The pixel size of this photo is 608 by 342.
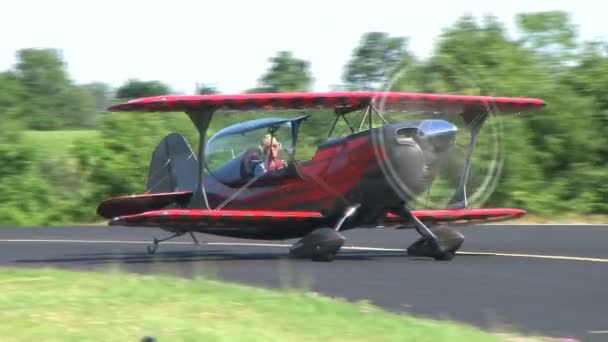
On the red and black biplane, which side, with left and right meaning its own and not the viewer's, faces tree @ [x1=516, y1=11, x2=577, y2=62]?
left

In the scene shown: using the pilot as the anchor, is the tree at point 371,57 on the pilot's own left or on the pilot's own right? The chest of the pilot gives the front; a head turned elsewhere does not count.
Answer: on the pilot's own left

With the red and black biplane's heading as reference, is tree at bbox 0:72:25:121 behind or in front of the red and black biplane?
behind

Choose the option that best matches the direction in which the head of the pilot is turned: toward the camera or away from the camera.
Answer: toward the camera

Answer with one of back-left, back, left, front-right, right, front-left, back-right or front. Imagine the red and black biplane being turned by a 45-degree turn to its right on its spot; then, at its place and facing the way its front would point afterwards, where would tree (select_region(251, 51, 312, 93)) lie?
back

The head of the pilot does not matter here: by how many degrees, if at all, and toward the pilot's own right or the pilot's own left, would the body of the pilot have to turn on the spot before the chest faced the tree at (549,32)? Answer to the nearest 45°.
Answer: approximately 90° to the pilot's own left

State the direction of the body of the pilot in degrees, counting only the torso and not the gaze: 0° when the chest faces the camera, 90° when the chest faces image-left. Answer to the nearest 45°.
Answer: approximately 315°

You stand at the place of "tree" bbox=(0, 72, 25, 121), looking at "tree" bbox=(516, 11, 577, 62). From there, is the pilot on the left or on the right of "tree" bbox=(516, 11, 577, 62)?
right

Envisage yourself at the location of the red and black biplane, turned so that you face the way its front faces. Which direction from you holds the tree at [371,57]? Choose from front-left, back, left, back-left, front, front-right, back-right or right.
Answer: back-left

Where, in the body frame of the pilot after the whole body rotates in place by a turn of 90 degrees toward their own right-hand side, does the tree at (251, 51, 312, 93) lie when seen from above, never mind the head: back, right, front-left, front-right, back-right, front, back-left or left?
back-right

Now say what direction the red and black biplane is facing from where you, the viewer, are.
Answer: facing the viewer and to the right of the viewer
